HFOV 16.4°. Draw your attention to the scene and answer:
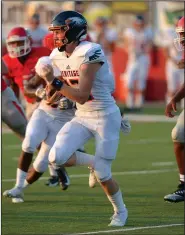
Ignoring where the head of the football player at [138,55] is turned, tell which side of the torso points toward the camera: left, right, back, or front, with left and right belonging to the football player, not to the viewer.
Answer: front

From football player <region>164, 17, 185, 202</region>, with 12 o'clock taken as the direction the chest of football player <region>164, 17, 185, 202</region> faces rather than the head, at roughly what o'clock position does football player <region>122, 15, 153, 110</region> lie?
football player <region>122, 15, 153, 110</region> is roughly at 3 o'clock from football player <region>164, 17, 185, 202</region>.

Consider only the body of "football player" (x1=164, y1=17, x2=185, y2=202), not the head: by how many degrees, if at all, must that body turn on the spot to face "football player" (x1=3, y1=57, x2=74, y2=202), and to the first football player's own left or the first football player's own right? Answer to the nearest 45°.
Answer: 0° — they already face them

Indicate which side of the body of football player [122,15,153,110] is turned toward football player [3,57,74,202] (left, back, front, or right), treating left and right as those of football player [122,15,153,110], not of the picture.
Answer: front

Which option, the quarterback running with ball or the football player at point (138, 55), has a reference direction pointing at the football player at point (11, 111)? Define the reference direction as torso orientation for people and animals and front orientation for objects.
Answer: the football player at point (138, 55)

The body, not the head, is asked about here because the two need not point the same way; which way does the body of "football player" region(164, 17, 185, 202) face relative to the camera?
to the viewer's left

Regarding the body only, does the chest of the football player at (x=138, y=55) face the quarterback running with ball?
yes

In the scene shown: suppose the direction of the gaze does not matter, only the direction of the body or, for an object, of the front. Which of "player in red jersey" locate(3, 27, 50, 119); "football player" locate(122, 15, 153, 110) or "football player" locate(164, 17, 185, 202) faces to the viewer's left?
"football player" locate(164, 17, 185, 202)

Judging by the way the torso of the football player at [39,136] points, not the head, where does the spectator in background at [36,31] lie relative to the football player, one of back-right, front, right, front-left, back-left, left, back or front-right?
back-right

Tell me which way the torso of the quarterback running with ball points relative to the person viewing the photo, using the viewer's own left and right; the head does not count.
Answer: facing the viewer and to the left of the viewer

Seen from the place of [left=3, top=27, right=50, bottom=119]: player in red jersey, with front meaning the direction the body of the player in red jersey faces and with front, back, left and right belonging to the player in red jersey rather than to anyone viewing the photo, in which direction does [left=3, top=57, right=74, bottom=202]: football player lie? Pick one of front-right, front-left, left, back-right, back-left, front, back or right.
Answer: front
